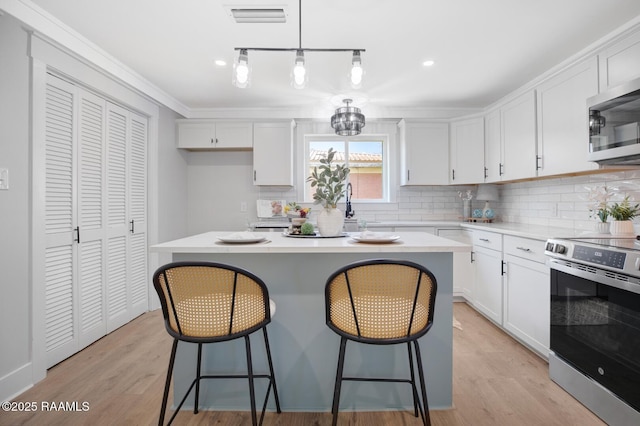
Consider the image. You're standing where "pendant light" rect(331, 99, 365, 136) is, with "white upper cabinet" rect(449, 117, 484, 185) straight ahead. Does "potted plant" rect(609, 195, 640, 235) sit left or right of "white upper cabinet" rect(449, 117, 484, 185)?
right

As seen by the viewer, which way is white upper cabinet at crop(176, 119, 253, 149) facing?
toward the camera

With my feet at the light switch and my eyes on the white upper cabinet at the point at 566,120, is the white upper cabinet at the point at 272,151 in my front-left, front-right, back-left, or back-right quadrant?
front-left

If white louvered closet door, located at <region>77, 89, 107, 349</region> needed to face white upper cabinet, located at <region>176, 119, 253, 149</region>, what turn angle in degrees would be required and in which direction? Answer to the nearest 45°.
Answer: approximately 90° to its left

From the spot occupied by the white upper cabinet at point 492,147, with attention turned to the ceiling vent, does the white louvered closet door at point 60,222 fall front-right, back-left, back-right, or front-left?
front-right

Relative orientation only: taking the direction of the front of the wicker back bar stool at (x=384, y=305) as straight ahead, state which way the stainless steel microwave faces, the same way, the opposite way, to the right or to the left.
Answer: to the left

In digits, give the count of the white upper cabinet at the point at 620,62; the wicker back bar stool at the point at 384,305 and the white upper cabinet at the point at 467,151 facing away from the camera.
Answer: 1

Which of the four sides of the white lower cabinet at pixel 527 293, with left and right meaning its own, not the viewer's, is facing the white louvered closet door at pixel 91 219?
front

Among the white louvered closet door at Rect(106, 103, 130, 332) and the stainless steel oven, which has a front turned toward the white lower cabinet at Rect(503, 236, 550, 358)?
the white louvered closet door

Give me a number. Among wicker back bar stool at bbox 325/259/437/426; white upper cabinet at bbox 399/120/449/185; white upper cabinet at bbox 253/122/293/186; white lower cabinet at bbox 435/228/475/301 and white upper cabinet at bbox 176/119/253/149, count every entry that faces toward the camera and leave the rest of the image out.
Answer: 4

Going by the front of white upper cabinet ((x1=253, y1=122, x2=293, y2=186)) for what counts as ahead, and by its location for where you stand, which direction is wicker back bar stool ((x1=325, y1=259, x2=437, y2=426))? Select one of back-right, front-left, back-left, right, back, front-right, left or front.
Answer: front

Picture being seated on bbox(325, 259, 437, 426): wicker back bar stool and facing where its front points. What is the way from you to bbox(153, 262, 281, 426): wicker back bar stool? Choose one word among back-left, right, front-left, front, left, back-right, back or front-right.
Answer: left

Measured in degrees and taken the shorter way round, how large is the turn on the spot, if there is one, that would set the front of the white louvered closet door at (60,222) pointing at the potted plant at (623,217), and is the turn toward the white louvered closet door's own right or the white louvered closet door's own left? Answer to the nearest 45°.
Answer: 0° — it already faces it

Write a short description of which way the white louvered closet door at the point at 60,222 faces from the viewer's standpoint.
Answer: facing the viewer and to the right of the viewer

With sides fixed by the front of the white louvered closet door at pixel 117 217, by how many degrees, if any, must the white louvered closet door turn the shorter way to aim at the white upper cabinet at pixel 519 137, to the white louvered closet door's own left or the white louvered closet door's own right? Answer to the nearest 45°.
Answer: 0° — it already faces it

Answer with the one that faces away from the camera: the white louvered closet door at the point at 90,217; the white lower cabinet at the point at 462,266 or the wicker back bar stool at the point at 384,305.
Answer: the wicker back bar stool

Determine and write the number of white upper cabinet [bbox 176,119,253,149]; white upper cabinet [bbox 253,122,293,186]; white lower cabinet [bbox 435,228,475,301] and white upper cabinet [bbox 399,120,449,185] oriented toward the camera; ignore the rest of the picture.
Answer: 4

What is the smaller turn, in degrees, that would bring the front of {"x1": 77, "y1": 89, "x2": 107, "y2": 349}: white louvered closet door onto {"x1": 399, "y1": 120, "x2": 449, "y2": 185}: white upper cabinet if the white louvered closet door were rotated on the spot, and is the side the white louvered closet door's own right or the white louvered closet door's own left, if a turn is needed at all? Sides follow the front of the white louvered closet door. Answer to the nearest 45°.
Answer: approximately 45° to the white louvered closet door's own left

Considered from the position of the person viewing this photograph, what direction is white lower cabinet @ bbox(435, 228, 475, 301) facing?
facing the viewer

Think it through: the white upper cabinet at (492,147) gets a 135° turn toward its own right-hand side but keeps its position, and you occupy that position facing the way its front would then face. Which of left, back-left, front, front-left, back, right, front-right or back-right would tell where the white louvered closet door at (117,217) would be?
back-left
